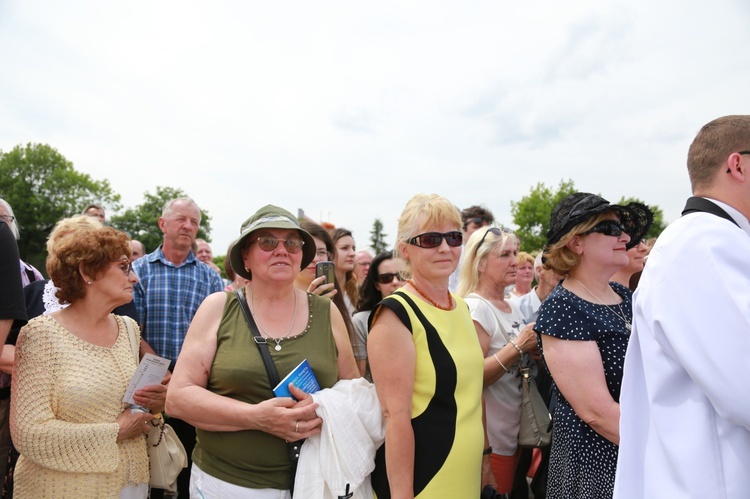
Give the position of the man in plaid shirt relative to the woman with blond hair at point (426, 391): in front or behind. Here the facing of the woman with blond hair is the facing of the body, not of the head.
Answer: behind

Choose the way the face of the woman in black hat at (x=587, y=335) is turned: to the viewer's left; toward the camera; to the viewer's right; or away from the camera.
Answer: to the viewer's right

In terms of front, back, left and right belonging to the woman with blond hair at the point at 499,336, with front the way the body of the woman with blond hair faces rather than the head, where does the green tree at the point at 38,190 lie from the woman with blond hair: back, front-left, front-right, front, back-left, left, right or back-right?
back

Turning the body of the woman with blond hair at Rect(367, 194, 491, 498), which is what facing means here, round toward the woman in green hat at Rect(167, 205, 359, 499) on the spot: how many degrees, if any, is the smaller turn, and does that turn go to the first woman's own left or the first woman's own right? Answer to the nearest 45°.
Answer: approximately 135° to the first woman's own right

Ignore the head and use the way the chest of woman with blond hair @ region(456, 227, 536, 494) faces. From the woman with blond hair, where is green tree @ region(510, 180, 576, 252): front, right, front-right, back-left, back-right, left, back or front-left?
back-left

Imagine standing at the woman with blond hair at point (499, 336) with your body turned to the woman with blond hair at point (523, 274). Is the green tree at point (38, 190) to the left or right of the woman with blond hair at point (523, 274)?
left

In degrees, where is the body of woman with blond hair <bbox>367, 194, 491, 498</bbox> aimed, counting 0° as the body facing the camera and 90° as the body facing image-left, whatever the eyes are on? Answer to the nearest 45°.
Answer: approximately 315°

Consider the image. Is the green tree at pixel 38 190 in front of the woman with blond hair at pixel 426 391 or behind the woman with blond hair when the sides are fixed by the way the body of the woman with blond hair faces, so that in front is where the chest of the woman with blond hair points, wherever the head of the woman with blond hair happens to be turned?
behind
